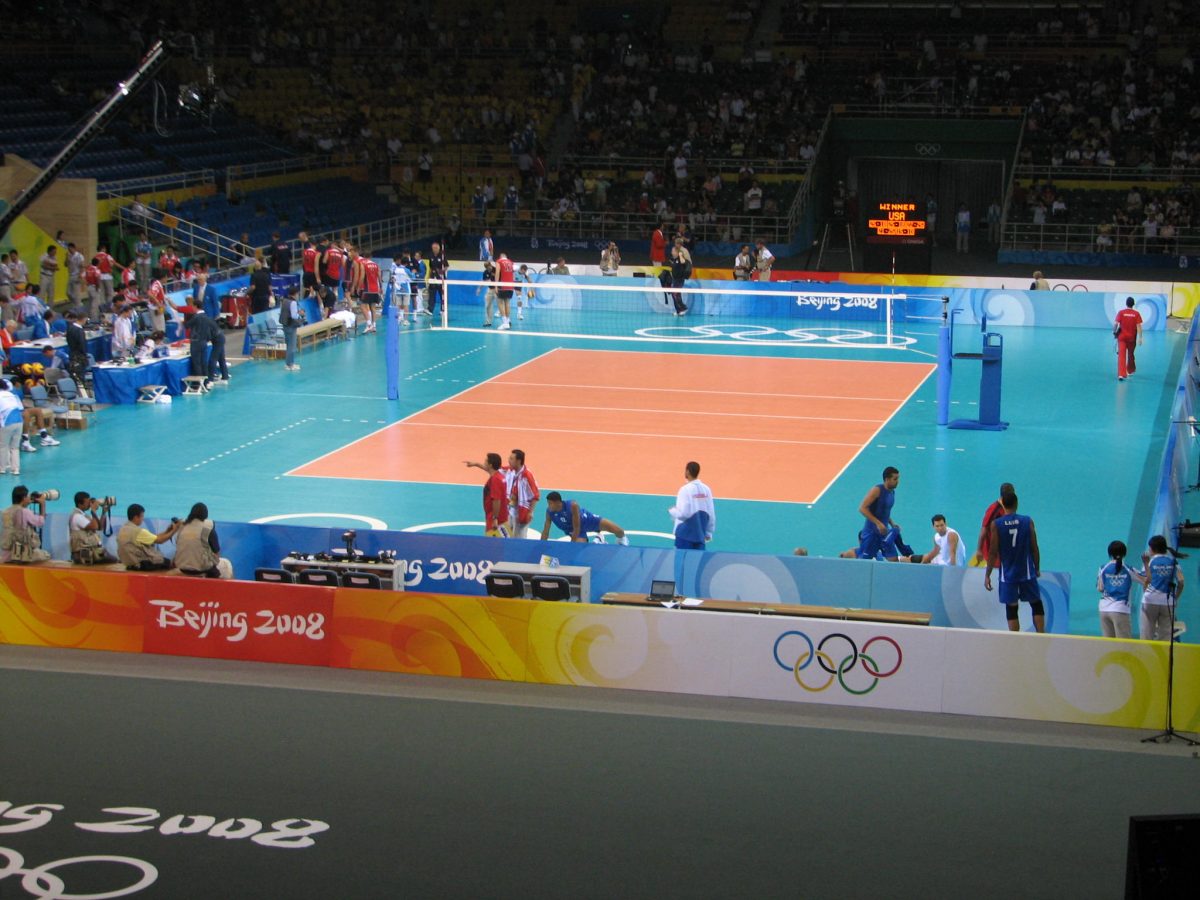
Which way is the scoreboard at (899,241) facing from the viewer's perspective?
toward the camera

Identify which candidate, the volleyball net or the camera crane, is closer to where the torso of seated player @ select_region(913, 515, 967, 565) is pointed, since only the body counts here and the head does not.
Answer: the camera crane

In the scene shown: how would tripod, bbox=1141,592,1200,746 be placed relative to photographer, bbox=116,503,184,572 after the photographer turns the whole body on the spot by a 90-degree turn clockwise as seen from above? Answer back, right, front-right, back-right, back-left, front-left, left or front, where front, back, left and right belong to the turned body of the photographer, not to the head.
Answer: front

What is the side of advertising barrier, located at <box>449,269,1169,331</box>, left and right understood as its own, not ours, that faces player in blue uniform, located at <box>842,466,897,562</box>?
front

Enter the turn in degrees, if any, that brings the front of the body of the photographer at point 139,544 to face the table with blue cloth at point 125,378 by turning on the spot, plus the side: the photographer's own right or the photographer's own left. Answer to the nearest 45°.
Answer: approximately 45° to the photographer's own left

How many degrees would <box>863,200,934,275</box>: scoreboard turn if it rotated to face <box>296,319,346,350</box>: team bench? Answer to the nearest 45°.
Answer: approximately 45° to its right

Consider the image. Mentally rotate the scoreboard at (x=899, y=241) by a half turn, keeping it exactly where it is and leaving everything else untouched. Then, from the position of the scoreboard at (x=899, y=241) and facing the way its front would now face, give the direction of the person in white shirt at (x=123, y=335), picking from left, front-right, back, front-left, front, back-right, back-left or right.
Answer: back-left

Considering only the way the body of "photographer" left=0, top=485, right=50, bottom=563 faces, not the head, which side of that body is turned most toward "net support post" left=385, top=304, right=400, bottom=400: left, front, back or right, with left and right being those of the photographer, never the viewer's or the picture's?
front

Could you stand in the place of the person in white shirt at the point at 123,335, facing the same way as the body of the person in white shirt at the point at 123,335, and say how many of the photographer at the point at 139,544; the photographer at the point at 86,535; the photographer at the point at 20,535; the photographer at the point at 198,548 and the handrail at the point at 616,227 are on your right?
4

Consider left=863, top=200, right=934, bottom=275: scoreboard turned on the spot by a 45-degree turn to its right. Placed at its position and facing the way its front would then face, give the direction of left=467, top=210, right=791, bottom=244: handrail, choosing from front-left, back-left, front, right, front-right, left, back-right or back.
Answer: right

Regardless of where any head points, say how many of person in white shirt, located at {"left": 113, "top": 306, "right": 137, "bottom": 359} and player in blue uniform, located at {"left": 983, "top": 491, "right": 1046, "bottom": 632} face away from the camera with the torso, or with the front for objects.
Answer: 1

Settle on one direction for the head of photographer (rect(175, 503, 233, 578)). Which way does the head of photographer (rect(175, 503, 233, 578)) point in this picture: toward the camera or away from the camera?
away from the camera

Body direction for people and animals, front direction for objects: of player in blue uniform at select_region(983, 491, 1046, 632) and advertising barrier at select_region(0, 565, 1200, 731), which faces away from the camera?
the player in blue uniform

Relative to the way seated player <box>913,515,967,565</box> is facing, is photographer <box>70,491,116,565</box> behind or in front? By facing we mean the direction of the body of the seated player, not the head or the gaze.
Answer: in front

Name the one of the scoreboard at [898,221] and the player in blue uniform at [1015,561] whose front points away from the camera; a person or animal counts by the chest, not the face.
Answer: the player in blue uniform

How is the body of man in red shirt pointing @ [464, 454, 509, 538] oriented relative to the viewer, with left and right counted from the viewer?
facing to the left of the viewer

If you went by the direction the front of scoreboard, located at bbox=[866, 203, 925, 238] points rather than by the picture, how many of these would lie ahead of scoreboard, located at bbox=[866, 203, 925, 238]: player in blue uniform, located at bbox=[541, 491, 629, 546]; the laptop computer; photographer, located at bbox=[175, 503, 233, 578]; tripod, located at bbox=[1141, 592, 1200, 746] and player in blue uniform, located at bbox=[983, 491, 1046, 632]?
5

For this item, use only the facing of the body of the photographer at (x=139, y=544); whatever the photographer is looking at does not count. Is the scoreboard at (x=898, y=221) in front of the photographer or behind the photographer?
in front
